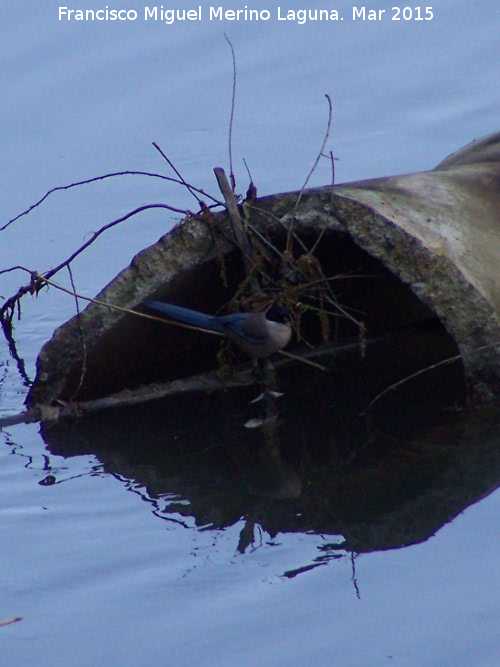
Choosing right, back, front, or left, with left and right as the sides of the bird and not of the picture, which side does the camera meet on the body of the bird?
right
